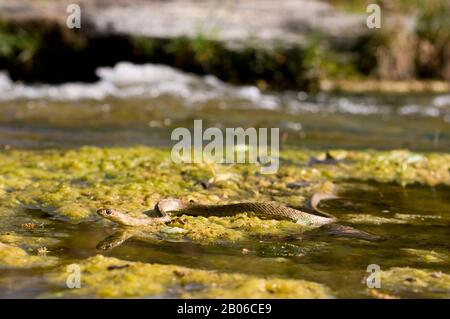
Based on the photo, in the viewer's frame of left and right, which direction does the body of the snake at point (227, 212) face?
facing to the left of the viewer
